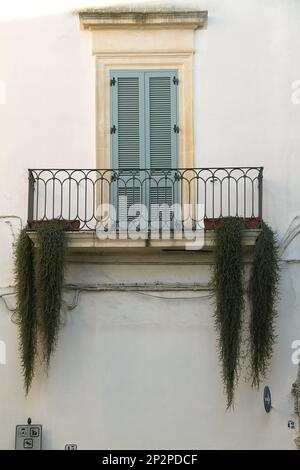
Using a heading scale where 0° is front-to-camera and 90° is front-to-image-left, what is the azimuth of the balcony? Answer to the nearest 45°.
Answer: approximately 0°
